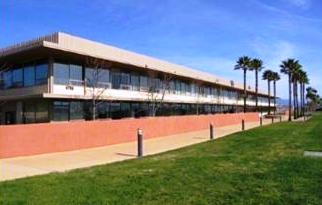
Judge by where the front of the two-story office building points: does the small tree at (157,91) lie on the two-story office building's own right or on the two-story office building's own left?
on the two-story office building's own left

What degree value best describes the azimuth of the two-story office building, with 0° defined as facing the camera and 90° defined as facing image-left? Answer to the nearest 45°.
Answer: approximately 315°
